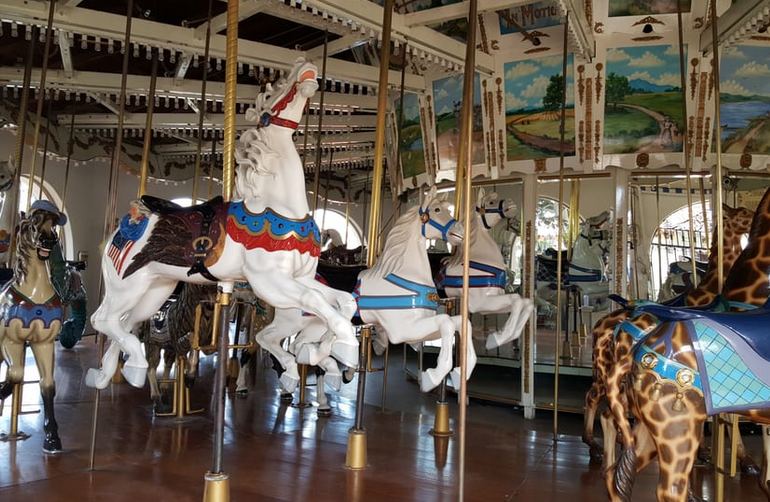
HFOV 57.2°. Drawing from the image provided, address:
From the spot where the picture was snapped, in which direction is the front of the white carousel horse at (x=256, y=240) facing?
facing to the right of the viewer

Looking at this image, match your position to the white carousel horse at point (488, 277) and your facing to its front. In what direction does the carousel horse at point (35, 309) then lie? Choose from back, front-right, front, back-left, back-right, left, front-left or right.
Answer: back-right

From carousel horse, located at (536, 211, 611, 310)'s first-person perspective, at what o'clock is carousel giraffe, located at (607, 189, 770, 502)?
The carousel giraffe is roughly at 3 o'clock from the carousel horse.

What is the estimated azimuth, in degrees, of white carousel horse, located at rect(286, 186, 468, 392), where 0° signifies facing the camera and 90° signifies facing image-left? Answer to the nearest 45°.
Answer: approximately 270°

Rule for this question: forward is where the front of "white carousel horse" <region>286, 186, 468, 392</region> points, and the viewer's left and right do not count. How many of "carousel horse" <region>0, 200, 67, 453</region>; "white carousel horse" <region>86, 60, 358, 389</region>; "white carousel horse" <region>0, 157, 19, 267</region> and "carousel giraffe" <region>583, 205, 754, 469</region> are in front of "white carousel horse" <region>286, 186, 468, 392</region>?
1

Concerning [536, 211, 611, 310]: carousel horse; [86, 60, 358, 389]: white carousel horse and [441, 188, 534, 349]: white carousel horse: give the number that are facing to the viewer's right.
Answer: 3

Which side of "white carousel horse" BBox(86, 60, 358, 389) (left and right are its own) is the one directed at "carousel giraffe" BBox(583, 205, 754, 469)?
front

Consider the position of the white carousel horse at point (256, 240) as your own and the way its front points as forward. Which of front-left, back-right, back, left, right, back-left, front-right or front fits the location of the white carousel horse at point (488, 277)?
front-left

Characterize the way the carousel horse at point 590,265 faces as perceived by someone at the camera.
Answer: facing to the right of the viewer

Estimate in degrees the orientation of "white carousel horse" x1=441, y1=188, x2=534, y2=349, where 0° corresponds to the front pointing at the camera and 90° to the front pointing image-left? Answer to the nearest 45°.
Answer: approximately 270°

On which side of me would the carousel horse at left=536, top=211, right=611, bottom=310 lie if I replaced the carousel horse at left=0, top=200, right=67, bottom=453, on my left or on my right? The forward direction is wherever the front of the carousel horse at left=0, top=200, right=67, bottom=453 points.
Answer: on my left

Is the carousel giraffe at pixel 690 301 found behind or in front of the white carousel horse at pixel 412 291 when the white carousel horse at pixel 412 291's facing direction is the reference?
in front

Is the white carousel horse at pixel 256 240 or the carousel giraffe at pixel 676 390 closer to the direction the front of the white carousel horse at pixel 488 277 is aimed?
the carousel giraffe

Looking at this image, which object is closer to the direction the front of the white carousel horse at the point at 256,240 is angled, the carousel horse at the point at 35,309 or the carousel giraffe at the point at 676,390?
the carousel giraffe
